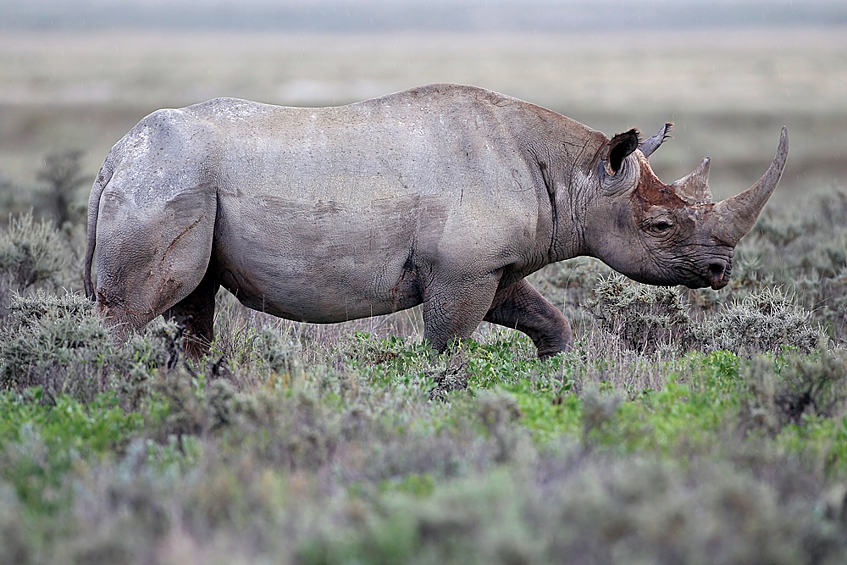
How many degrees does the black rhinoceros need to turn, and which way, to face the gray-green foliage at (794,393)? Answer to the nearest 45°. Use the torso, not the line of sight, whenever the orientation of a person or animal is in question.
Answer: approximately 45° to its right

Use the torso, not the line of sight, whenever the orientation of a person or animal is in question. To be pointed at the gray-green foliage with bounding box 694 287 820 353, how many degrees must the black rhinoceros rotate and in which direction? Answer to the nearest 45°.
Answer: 0° — it already faces it

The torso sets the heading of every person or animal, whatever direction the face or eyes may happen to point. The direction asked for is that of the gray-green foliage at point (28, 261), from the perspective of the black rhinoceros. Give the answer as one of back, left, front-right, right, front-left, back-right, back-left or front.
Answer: back-left

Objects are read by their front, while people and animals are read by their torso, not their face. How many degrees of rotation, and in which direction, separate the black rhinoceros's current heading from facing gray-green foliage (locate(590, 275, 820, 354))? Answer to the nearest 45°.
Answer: approximately 45° to its left

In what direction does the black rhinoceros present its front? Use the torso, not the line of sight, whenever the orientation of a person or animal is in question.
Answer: to the viewer's right

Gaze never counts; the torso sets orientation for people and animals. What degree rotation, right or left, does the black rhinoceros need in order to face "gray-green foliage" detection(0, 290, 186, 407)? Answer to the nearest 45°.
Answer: approximately 135° to its right

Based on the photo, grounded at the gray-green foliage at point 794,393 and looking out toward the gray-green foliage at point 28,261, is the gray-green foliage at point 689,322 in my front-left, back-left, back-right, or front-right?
front-right

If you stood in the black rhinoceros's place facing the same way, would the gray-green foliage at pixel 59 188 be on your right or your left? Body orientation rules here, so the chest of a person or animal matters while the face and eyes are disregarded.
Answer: on your left
